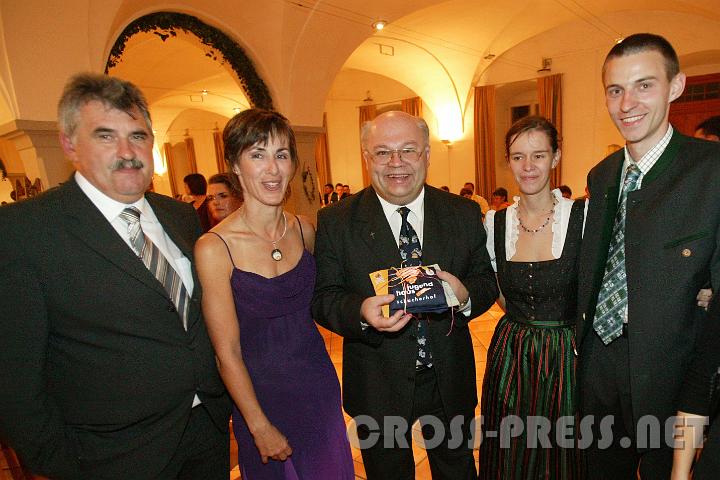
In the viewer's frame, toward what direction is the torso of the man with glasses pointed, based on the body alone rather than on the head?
toward the camera

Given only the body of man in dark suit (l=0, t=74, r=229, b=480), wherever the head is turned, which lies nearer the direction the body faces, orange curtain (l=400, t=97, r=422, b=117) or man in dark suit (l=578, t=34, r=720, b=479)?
the man in dark suit

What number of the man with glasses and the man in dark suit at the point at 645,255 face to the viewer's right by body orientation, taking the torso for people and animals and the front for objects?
0

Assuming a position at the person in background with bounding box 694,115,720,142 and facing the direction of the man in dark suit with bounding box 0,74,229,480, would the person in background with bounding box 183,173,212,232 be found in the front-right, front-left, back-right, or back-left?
front-right

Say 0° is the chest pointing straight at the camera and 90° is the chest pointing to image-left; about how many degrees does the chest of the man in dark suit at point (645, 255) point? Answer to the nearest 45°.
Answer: approximately 45°

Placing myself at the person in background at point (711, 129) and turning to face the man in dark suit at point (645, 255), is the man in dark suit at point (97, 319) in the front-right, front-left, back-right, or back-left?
front-right

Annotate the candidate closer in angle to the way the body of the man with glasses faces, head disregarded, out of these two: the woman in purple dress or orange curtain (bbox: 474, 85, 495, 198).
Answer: the woman in purple dress

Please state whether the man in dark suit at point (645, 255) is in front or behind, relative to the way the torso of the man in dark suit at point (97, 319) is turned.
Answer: in front

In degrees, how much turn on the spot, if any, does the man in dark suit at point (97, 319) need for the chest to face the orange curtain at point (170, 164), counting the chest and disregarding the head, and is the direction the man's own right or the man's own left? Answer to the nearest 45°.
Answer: approximately 135° to the man's own left

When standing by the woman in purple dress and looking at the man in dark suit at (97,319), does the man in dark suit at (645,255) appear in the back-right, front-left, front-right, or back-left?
back-left

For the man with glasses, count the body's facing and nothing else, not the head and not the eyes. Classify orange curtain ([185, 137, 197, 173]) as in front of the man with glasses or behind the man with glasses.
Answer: behind

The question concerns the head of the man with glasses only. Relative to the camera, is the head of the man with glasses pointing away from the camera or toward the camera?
toward the camera

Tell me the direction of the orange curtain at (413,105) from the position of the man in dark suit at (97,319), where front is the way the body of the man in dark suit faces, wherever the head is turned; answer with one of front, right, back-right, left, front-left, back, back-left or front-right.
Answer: left

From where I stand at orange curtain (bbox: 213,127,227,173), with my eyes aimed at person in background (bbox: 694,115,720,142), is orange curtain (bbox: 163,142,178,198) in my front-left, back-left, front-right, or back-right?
back-right
